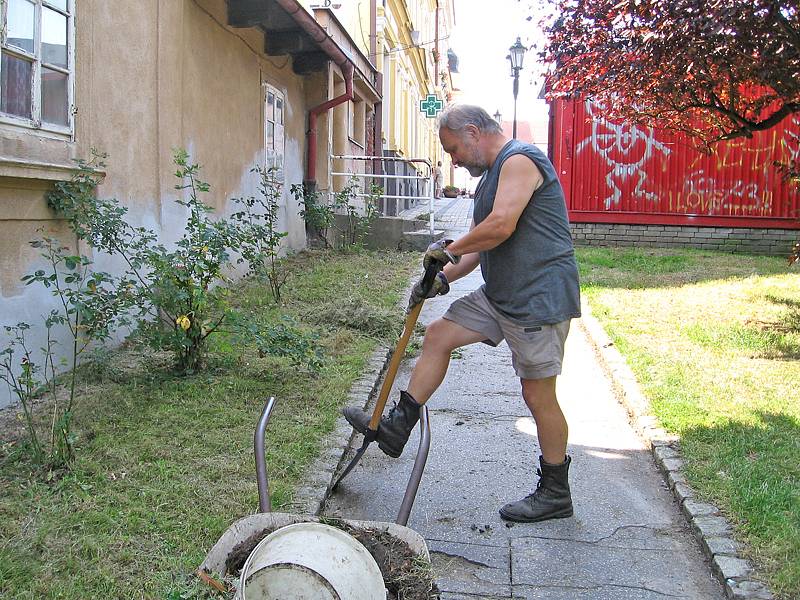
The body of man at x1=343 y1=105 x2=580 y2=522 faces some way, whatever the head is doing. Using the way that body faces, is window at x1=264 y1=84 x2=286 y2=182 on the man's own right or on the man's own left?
on the man's own right

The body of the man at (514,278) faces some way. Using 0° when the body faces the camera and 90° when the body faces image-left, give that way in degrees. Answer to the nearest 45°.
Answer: approximately 90°

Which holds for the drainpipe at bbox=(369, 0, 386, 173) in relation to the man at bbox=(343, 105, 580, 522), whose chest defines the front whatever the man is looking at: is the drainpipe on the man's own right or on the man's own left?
on the man's own right

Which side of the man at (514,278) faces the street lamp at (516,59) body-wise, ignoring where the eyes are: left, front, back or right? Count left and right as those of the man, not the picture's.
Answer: right

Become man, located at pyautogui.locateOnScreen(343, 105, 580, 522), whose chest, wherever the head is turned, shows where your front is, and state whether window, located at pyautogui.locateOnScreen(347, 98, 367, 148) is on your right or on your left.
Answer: on your right

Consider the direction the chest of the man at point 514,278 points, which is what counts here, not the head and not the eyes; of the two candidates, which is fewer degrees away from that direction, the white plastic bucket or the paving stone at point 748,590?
the white plastic bucket
